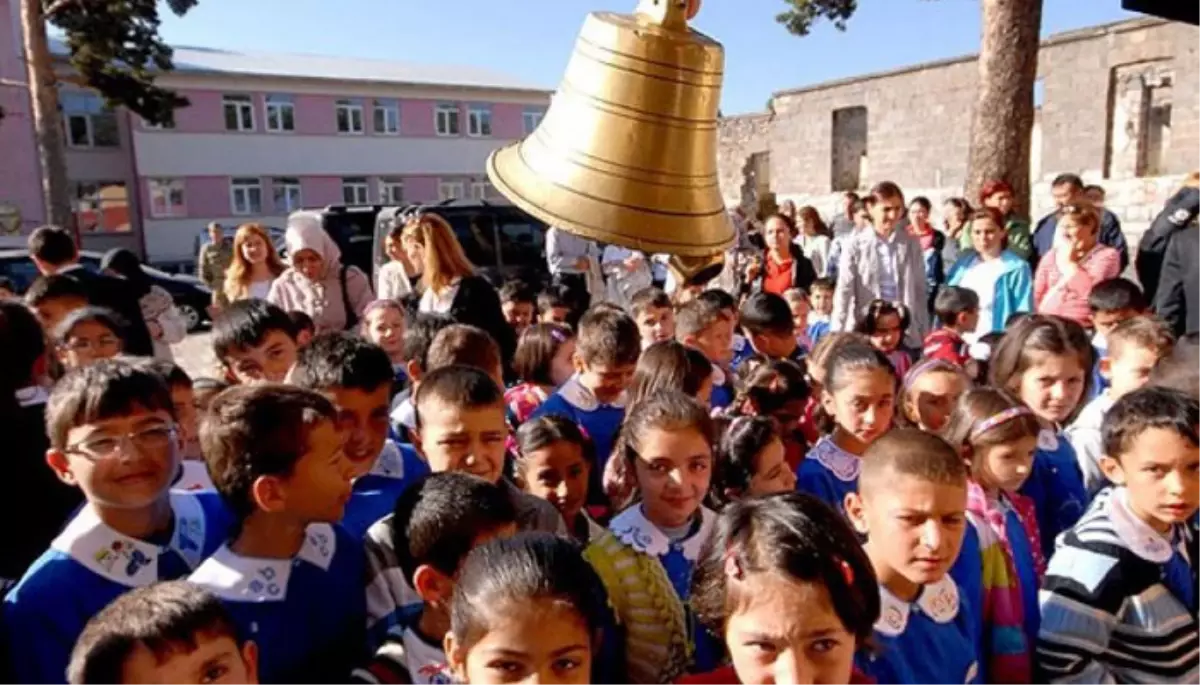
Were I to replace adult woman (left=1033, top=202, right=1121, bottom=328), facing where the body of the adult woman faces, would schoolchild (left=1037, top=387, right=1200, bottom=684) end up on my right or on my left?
on my left

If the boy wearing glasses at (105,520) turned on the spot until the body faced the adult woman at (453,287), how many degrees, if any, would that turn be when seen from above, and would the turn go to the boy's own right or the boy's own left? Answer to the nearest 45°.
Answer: approximately 90° to the boy's own left

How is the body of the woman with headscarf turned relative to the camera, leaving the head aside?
toward the camera

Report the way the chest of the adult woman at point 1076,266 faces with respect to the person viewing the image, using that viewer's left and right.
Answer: facing the viewer and to the left of the viewer

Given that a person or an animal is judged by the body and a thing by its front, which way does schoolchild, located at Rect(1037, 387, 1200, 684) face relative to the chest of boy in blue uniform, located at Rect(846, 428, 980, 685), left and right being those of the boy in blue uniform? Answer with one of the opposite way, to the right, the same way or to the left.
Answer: the same way

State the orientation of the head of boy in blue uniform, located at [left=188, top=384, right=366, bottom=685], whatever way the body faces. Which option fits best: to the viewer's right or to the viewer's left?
to the viewer's right

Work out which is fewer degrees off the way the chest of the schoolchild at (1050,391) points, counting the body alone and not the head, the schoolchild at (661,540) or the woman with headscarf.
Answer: the schoolchild

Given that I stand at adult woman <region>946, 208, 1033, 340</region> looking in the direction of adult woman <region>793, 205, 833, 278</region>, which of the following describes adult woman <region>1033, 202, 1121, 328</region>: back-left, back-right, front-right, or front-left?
back-right

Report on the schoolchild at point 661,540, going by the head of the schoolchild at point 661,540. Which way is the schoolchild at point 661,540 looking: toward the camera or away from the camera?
toward the camera

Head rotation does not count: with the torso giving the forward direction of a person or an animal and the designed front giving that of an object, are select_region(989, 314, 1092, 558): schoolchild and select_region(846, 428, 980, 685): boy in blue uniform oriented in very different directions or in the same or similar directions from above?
same or similar directions

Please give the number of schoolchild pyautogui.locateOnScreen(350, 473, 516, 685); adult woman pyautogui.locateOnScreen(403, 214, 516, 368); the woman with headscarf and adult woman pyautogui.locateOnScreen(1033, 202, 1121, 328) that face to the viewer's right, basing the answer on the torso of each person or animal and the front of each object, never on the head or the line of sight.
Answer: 1

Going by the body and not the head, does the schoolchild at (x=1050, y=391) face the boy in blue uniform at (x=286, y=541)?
no

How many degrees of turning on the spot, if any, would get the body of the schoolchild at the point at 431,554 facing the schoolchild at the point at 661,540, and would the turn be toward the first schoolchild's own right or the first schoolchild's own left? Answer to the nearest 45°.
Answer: approximately 45° to the first schoolchild's own left

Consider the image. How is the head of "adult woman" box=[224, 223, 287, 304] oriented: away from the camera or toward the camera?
toward the camera
